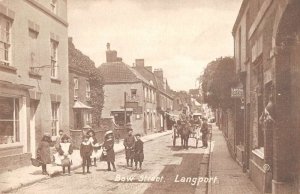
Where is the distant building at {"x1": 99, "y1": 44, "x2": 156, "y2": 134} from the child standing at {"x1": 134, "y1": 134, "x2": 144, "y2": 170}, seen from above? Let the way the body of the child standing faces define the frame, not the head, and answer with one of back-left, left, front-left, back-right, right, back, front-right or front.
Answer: back

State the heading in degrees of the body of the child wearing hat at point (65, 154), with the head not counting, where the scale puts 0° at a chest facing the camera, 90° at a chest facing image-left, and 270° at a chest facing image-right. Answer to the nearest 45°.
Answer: approximately 0°

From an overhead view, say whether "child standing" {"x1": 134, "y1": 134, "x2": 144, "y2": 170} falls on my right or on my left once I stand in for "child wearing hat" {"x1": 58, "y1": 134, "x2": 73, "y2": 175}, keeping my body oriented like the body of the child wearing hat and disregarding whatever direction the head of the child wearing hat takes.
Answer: on my left

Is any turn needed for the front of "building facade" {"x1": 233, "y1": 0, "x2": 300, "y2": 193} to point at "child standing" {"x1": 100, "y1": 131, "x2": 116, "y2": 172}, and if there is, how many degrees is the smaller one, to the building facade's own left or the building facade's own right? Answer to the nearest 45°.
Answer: approximately 45° to the building facade's own right

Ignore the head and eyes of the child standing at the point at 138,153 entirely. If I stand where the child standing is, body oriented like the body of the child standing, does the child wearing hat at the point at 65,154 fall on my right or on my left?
on my right

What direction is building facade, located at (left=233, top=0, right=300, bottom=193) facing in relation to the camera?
to the viewer's left

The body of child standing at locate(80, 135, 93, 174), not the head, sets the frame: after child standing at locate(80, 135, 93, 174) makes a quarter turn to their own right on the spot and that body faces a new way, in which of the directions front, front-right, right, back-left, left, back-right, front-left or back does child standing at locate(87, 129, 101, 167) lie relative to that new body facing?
right
